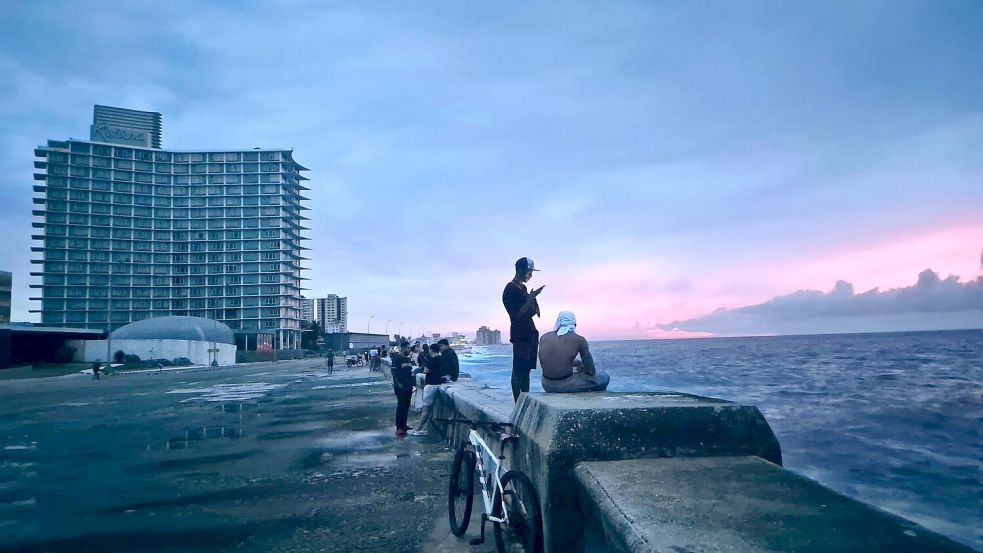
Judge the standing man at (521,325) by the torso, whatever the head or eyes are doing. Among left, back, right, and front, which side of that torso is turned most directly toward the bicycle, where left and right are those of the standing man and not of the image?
right

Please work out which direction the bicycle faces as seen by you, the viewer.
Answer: facing away from the viewer and to the left of the viewer

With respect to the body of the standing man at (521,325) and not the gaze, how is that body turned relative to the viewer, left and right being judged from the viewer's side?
facing to the right of the viewer

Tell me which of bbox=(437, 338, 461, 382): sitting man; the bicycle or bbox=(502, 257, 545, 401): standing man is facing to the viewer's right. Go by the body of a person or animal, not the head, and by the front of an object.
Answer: bbox=(502, 257, 545, 401): standing man

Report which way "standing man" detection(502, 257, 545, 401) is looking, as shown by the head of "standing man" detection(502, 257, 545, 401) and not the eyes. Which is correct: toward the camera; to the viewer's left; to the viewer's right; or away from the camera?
to the viewer's right

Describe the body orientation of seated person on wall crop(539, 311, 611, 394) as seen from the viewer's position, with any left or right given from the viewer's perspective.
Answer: facing away from the viewer and to the right of the viewer

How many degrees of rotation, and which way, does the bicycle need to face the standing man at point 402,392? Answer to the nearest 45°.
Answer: approximately 45° to its right
